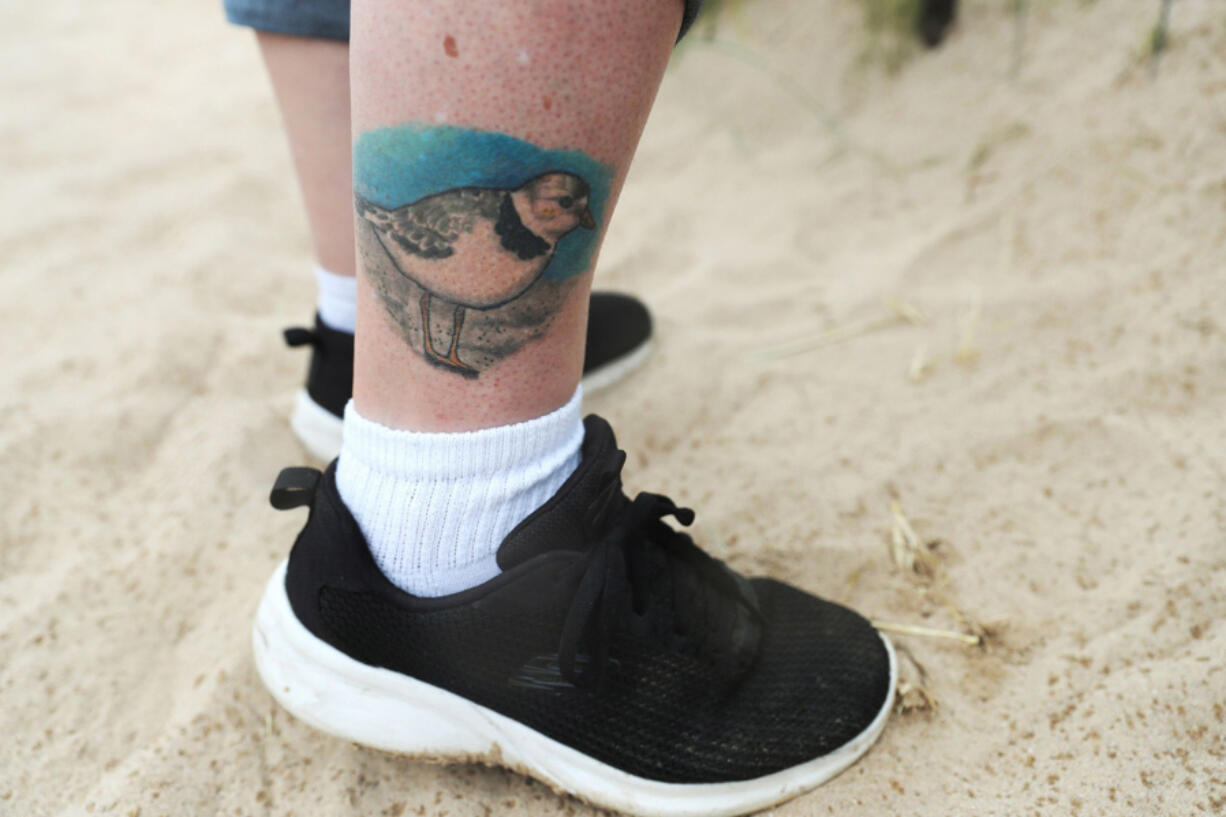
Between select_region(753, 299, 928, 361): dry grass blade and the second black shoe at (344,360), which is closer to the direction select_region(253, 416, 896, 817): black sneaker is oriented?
the dry grass blade

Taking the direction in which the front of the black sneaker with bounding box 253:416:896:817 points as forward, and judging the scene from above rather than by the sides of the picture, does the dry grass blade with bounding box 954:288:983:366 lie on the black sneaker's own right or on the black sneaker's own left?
on the black sneaker's own left

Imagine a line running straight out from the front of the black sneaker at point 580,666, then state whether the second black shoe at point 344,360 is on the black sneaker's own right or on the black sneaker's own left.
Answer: on the black sneaker's own left

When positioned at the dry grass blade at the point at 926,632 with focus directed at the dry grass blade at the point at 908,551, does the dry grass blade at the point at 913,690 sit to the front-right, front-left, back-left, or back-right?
back-left

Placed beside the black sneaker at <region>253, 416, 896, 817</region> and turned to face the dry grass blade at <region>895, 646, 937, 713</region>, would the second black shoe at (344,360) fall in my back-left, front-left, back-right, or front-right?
back-left

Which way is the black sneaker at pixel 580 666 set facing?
to the viewer's right

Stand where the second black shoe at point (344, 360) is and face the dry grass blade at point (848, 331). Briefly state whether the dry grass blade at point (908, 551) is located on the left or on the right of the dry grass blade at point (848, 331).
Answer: right
